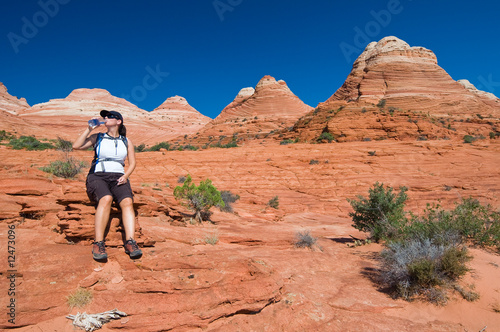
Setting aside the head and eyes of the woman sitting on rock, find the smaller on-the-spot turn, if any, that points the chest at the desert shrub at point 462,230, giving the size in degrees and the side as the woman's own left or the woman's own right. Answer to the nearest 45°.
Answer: approximately 90° to the woman's own left

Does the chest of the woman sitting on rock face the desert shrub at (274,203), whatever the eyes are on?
no

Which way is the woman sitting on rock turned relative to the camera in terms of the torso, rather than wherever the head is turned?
toward the camera

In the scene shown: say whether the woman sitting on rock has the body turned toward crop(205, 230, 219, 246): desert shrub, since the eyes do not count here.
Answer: no

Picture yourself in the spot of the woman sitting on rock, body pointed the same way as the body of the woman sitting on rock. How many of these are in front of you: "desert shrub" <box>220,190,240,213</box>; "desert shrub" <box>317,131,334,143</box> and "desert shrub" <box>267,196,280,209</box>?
0

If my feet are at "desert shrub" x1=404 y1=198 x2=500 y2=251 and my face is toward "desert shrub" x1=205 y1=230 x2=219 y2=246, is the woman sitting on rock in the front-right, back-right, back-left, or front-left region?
front-left

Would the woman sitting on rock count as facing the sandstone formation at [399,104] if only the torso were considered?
no

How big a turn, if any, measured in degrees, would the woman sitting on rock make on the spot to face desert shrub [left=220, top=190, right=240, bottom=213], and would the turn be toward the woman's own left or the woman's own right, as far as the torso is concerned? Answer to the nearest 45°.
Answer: approximately 135° to the woman's own left

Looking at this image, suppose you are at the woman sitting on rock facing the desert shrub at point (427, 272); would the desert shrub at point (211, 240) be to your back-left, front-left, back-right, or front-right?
front-left

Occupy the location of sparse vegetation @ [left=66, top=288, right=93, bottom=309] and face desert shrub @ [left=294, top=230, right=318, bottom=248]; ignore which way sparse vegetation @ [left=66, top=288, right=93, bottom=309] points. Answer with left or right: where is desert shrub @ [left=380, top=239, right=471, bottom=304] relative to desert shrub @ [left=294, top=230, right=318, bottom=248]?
right

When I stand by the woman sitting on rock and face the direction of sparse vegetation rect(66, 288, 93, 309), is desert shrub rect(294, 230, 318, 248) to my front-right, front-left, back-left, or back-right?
back-left

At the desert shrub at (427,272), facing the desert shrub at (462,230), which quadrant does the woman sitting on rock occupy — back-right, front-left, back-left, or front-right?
back-left

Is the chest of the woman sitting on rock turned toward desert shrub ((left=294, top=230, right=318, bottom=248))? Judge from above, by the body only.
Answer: no

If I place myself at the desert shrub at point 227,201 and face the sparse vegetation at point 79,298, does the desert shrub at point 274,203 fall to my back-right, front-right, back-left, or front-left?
back-left
